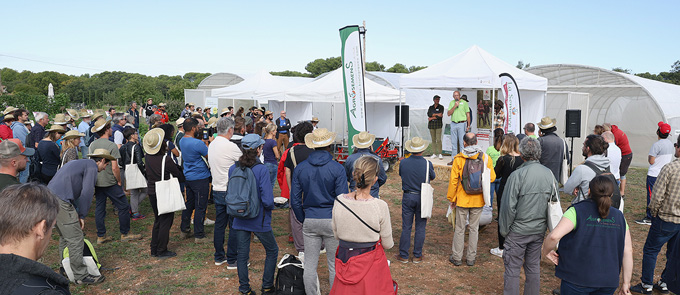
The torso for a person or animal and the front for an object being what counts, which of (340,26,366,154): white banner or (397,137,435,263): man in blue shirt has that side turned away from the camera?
the man in blue shirt

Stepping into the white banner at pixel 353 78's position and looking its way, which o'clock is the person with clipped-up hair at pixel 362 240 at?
The person with clipped-up hair is roughly at 12 o'clock from the white banner.

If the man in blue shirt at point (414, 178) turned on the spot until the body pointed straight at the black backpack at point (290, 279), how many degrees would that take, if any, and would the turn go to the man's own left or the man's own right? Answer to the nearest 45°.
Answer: approximately 135° to the man's own left

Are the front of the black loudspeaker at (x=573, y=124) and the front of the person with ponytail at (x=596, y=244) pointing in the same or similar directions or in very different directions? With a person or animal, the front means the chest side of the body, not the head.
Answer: very different directions

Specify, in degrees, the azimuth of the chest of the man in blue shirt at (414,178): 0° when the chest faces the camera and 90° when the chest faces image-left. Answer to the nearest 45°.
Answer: approximately 180°

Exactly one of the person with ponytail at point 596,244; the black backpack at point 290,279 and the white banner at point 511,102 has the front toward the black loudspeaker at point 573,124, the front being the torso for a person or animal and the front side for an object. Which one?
the person with ponytail

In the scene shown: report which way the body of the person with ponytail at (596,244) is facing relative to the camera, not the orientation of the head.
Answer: away from the camera

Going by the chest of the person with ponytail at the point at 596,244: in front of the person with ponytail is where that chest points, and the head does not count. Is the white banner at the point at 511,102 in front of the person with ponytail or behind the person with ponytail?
in front

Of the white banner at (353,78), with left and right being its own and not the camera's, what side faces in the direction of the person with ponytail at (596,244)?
front

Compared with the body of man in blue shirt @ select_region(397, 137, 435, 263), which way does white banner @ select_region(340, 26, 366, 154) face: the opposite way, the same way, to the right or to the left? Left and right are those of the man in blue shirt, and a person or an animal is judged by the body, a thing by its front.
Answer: the opposite way

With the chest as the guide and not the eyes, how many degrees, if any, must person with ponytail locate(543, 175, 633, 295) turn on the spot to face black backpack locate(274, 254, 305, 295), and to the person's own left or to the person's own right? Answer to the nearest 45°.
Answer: approximately 90° to the person's own left

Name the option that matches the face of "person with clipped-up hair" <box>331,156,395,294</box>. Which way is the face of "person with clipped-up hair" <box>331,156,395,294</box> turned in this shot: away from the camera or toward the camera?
away from the camera
